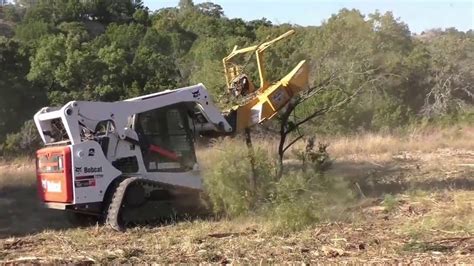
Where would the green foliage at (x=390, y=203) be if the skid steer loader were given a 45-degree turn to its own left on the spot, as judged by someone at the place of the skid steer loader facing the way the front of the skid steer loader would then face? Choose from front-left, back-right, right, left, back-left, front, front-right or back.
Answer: right

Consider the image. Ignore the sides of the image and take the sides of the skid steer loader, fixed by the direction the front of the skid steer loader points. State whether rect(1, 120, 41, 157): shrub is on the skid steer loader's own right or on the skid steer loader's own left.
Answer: on the skid steer loader's own left

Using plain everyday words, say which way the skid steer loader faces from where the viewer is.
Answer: facing away from the viewer and to the right of the viewer
